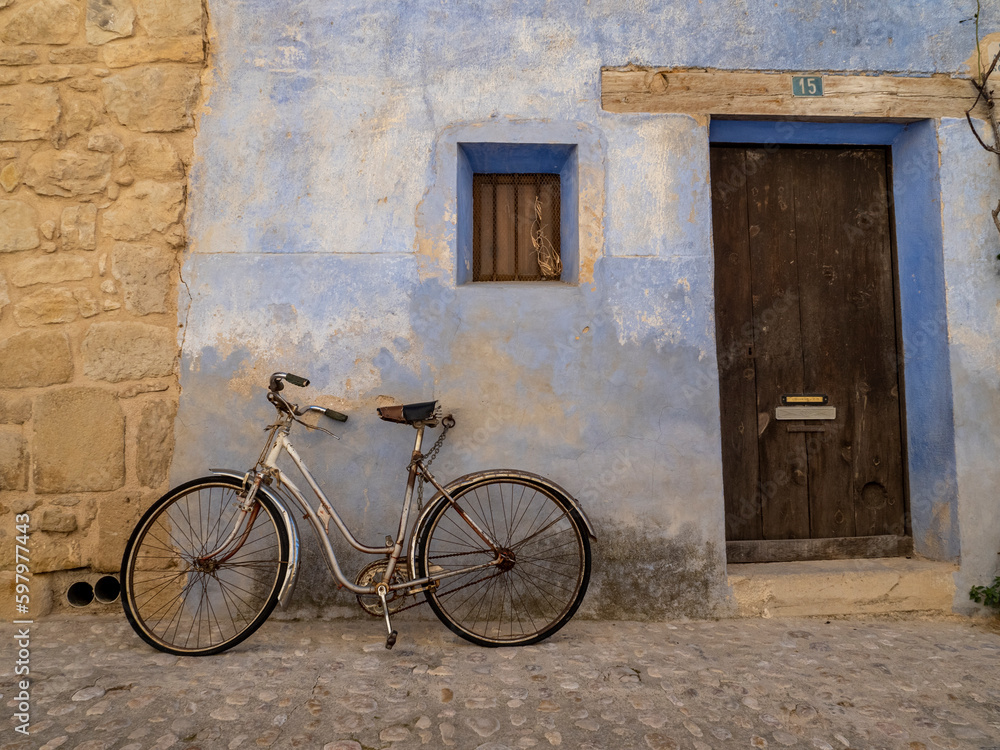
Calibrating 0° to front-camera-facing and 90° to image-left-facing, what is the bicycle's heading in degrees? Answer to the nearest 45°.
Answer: approximately 90°

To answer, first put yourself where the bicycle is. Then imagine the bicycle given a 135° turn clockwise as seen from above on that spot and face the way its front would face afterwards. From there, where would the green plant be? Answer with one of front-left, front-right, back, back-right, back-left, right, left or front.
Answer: front-right

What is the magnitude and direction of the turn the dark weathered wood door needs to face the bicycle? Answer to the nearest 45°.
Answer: approximately 45° to its right

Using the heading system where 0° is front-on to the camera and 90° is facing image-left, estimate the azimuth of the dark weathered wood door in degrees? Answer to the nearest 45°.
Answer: approximately 0°

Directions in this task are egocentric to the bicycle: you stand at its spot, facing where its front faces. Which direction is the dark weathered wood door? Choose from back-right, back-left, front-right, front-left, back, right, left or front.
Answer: back

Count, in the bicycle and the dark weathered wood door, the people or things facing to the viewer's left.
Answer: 1

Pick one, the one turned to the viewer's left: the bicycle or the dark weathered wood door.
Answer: the bicycle
